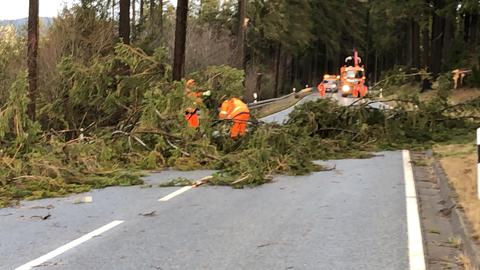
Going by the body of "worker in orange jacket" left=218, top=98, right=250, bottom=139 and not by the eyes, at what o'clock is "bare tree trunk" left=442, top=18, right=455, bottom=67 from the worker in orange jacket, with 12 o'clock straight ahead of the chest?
The bare tree trunk is roughly at 4 o'clock from the worker in orange jacket.

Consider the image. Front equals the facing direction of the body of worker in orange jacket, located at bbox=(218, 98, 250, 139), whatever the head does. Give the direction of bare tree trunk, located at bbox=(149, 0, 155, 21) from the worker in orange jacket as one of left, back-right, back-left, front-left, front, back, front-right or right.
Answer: right

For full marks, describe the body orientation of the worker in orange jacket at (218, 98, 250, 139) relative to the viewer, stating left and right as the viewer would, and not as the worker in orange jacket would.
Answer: facing to the left of the viewer

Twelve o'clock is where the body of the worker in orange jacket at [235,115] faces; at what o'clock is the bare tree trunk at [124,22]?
The bare tree trunk is roughly at 2 o'clock from the worker in orange jacket.

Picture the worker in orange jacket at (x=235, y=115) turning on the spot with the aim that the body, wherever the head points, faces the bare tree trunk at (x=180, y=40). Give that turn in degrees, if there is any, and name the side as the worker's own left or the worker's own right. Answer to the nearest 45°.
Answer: approximately 90° to the worker's own right

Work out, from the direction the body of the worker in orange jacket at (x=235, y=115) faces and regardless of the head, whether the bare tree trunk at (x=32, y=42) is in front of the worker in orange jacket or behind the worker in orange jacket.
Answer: in front

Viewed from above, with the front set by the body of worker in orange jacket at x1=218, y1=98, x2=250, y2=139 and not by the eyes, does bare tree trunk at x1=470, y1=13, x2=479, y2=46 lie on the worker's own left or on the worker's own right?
on the worker's own right

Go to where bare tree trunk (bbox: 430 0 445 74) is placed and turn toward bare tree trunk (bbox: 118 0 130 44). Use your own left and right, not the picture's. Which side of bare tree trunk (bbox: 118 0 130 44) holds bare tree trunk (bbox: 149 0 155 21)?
right

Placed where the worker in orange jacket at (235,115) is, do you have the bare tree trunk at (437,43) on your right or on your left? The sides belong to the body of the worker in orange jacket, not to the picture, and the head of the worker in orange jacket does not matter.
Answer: on your right
